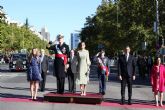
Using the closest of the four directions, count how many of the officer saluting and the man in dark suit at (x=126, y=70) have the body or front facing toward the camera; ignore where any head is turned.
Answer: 2

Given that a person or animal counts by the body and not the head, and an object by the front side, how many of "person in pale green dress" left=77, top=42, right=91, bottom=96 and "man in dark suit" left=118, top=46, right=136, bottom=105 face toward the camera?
2

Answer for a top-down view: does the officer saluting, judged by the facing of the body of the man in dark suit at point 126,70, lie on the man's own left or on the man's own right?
on the man's own right

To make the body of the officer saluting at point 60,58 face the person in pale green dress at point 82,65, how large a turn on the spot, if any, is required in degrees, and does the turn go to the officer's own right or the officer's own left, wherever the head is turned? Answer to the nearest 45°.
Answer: approximately 90° to the officer's own left

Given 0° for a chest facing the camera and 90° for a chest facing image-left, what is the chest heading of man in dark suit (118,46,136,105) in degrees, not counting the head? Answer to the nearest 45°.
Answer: approximately 0°

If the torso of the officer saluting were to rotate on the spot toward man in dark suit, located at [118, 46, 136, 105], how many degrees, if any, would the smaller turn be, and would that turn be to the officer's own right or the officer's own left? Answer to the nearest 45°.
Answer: approximately 90° to the officer's own left

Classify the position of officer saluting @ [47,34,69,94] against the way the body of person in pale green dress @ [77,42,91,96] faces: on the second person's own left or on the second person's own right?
on the second person's own right
